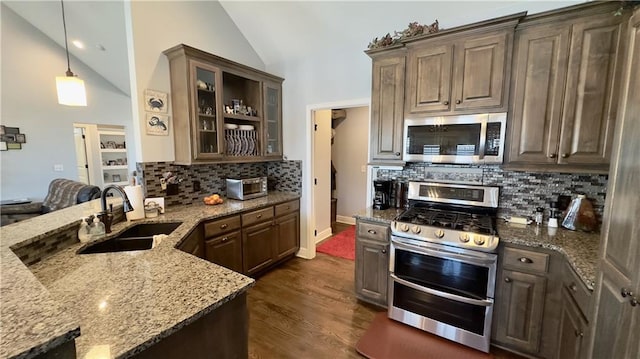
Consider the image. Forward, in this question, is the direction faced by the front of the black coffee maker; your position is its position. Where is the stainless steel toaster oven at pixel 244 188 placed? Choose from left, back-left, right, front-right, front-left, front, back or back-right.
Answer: front-right

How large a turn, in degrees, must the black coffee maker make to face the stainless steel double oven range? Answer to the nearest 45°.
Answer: approximately 90° to its left

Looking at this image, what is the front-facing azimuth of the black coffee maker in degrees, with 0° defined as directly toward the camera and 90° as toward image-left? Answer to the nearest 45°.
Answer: approximately 45°

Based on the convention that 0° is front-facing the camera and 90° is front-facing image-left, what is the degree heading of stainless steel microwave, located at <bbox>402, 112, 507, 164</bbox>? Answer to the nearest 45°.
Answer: approximately 0°

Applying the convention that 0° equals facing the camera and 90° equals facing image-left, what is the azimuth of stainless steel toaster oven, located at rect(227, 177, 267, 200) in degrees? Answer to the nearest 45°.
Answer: approximately 315°

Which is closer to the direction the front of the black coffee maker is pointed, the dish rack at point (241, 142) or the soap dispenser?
the soap dispenser
